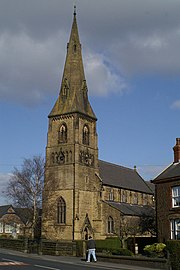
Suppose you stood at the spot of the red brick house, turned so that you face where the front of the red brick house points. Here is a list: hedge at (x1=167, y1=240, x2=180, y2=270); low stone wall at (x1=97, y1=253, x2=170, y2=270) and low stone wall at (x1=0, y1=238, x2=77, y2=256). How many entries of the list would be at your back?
0

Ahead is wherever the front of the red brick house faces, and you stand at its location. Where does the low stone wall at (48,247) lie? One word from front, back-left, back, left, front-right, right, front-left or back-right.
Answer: front-right

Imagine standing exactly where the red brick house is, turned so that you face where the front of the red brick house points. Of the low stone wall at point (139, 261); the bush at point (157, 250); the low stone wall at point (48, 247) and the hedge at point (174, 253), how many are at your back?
0

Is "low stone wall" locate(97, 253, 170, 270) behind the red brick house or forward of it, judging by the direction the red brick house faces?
forward

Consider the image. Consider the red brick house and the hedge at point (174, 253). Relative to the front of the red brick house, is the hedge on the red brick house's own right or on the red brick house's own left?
on the red brick house's own left
